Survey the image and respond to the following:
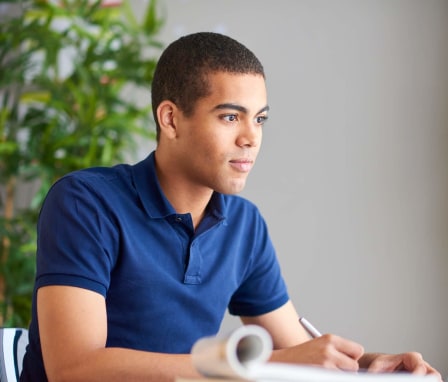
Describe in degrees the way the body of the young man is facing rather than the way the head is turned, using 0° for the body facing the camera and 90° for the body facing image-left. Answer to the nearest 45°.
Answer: approximately 315°

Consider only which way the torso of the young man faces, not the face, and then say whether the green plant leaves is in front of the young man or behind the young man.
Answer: behind
